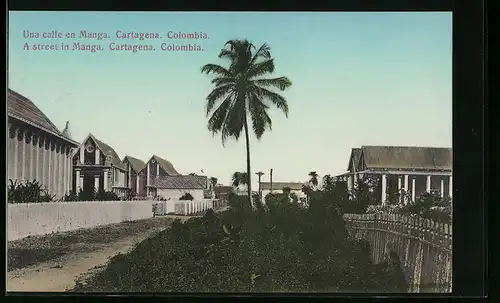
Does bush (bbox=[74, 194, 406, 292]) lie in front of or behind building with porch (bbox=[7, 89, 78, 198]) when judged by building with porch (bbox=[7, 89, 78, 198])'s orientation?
in front

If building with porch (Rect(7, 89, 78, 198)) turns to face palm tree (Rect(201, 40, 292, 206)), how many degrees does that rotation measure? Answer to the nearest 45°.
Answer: approximately 45° to its left

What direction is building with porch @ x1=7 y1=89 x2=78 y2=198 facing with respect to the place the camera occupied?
facing the viewer and to the right of the viewer

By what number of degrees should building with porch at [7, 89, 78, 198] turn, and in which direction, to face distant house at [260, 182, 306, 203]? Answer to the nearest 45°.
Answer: approximately 45° to its left

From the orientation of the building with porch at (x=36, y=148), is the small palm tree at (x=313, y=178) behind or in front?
in front
